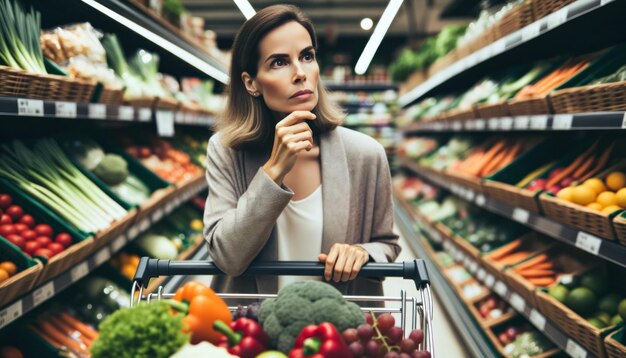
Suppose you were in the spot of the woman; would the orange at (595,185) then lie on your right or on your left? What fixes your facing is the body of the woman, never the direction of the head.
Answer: on your left

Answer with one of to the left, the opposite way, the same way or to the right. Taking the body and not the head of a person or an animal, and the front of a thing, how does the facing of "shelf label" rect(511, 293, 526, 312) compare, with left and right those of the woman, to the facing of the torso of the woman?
to the right

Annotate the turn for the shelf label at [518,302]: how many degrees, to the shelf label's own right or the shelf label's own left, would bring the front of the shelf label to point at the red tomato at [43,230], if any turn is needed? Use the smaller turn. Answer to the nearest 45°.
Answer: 0° — it already faces it

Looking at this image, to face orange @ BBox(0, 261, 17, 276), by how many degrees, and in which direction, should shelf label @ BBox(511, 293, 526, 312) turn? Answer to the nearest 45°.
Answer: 0° — it already faces it

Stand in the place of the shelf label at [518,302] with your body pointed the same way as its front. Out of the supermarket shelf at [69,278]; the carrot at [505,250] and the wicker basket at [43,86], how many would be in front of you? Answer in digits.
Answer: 2

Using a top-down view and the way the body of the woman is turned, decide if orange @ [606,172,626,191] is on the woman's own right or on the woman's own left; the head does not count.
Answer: on the woman's own left

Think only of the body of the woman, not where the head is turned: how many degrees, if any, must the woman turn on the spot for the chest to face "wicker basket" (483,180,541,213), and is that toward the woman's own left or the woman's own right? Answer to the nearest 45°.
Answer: approximately 135° to the woman's own left

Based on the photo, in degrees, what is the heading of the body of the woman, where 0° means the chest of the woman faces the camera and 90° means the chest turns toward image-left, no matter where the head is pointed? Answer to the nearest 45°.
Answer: approximately 0°

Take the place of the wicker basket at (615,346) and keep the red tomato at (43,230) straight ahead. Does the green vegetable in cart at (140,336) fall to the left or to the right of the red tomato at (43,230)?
left

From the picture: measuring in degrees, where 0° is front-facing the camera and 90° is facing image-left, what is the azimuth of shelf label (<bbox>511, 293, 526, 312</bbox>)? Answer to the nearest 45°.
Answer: approximately 45°

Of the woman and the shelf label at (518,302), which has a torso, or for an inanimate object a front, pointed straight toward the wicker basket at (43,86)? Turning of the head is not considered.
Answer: the shelf label
